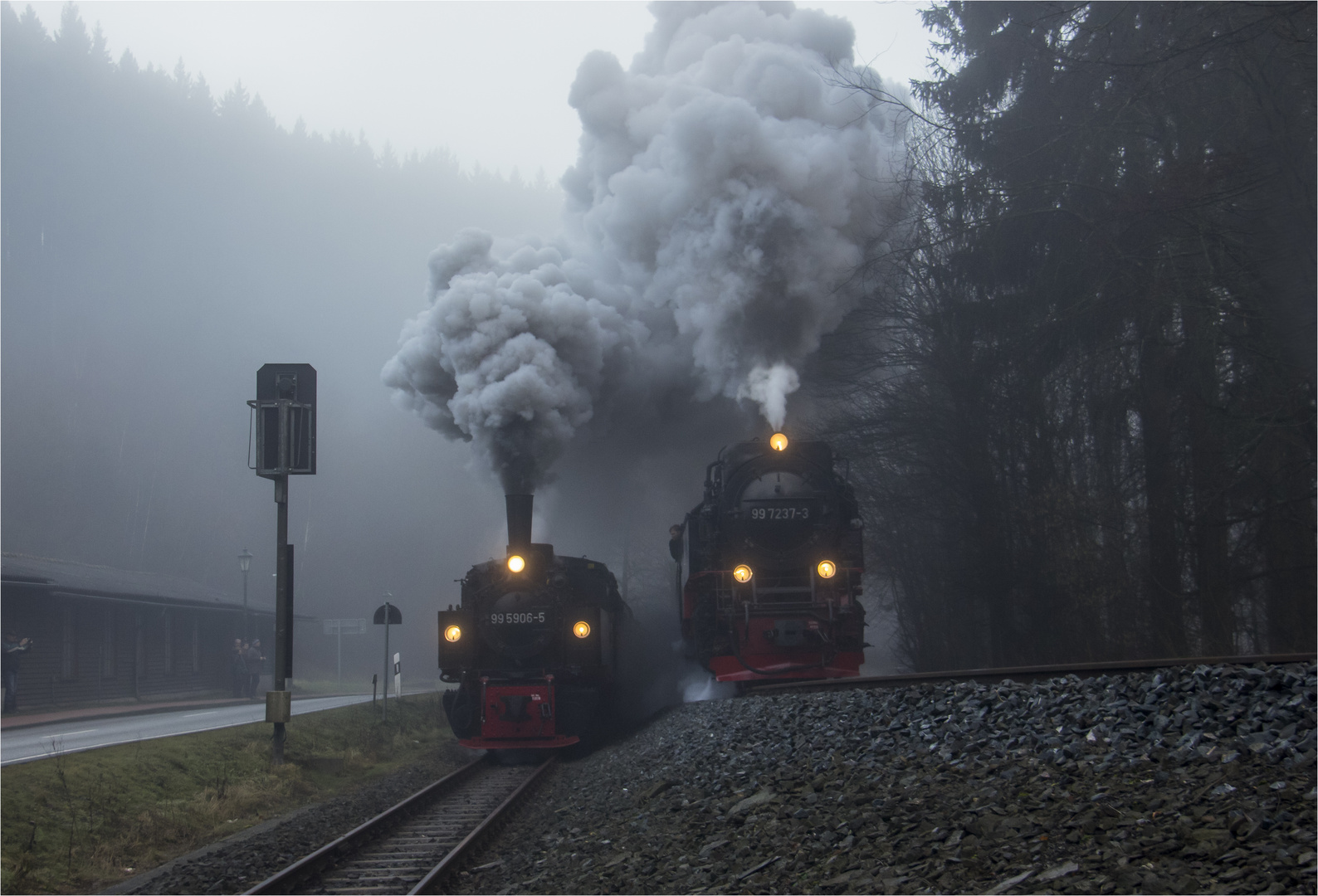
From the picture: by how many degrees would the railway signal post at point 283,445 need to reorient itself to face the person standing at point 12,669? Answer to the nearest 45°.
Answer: approximately 45° to its left

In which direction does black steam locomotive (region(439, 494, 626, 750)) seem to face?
toward the camera

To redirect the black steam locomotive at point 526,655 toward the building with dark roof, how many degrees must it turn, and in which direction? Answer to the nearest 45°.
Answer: approximately 135° to its right

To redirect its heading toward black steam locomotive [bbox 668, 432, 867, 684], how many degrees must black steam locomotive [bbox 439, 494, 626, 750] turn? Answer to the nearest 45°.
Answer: approximately 90° to its left

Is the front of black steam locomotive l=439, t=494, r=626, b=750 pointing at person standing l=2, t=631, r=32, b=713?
no

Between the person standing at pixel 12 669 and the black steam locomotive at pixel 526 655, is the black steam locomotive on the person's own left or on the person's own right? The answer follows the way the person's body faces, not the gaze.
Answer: on the person's own right

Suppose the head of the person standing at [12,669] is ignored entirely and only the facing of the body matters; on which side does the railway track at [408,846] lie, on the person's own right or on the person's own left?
on the person's own right

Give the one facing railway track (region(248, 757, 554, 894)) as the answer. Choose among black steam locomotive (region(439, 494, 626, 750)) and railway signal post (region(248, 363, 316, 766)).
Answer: the black steam locomotive

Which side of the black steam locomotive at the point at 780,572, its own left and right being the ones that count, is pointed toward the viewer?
front

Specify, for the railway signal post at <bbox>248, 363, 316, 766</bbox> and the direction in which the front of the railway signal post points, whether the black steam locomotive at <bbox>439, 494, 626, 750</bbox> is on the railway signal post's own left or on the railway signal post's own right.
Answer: on the railway signal post's own right

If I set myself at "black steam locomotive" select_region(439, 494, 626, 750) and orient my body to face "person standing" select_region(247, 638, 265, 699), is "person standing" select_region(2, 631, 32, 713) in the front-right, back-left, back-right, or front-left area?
front-left

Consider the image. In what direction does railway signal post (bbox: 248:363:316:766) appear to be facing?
away from the camera

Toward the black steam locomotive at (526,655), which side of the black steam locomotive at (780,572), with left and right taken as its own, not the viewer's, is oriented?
right

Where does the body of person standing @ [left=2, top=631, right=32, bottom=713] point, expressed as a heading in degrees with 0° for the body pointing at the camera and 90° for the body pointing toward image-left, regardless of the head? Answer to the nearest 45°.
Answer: approximately 270°

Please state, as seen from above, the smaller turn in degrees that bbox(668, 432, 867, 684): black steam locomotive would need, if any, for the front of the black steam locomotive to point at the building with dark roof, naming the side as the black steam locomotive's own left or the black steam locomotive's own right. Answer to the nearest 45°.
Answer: approximately 135° to the black steam locomotive's own right
